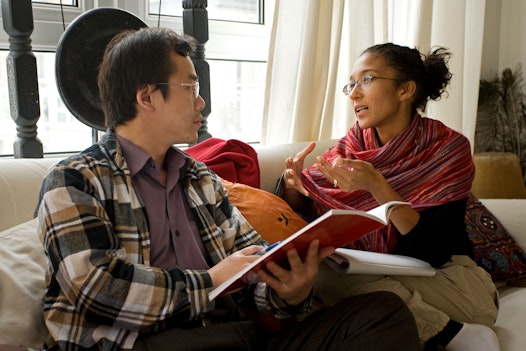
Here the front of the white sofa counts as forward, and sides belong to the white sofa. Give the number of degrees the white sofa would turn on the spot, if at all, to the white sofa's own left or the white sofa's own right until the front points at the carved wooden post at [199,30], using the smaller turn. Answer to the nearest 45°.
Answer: approximately 180°

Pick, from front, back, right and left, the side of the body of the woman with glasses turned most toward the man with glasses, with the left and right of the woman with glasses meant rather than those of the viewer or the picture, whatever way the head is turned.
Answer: front

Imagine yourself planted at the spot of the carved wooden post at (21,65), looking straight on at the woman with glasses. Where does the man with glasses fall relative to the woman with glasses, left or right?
right

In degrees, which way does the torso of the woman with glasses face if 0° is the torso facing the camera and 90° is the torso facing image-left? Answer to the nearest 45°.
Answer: approximately 45°

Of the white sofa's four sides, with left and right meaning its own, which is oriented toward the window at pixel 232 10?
back

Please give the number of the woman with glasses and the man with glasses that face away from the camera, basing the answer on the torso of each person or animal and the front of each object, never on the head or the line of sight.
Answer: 0

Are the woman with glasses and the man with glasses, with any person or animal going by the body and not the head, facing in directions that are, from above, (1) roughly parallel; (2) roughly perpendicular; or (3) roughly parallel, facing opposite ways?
roughly perpendicular

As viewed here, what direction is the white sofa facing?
toward the camera

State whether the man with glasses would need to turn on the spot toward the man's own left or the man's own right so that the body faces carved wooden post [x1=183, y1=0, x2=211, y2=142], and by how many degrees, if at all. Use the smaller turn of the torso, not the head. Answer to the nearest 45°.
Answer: approximately 135° to the man's own left

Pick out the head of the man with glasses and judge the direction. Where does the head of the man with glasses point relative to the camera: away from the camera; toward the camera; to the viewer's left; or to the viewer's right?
to the viewer's right

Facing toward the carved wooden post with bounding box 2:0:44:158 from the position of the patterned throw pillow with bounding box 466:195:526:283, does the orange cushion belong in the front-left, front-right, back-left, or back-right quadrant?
front-left

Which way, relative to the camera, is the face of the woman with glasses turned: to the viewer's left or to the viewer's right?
to the viewer's left

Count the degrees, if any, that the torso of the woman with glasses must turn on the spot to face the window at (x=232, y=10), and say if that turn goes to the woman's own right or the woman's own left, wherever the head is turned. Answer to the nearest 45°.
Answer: approximately 90° to the woman's own right

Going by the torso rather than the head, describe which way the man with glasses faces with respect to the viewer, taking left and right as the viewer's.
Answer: facing the viewer and to the right of the viewer
